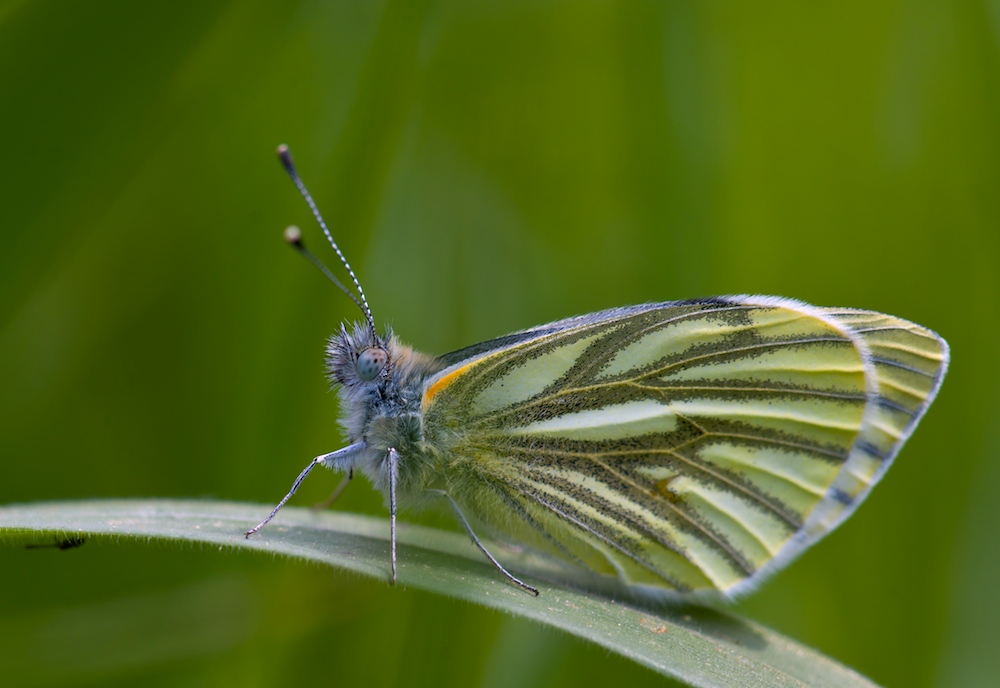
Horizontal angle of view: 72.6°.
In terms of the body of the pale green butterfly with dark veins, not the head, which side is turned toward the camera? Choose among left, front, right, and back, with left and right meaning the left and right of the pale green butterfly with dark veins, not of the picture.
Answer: left
